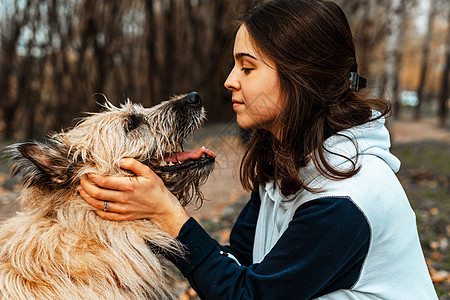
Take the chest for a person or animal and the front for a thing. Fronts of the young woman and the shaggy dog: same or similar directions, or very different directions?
very different directions

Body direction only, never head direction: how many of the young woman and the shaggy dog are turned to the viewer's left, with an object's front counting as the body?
1

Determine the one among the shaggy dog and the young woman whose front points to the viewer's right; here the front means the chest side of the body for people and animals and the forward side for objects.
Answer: the shaggy dog

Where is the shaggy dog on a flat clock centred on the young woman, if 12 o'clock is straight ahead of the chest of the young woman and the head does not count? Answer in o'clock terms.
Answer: The shaggy dog is roughly at 12 o'clock from the young woman.

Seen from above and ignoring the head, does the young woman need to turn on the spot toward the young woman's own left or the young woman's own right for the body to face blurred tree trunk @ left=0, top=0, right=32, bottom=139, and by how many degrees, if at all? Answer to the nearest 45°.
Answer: approximately 45° to the young woman's own right

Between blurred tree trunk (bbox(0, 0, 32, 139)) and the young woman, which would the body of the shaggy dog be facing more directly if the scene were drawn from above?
the young woman

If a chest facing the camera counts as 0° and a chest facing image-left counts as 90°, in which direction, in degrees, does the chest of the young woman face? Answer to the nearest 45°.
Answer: approximately 90°

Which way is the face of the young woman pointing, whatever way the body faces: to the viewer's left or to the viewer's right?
to the viewer's left

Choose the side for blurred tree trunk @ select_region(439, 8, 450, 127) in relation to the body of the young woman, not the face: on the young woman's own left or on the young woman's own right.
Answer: on the young woman's own right

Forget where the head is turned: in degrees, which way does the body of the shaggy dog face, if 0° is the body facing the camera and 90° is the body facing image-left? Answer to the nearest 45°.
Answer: approximately 270°

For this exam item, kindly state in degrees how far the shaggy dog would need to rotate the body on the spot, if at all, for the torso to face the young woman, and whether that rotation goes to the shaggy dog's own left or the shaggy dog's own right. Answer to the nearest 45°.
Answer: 0° — it already faces them
